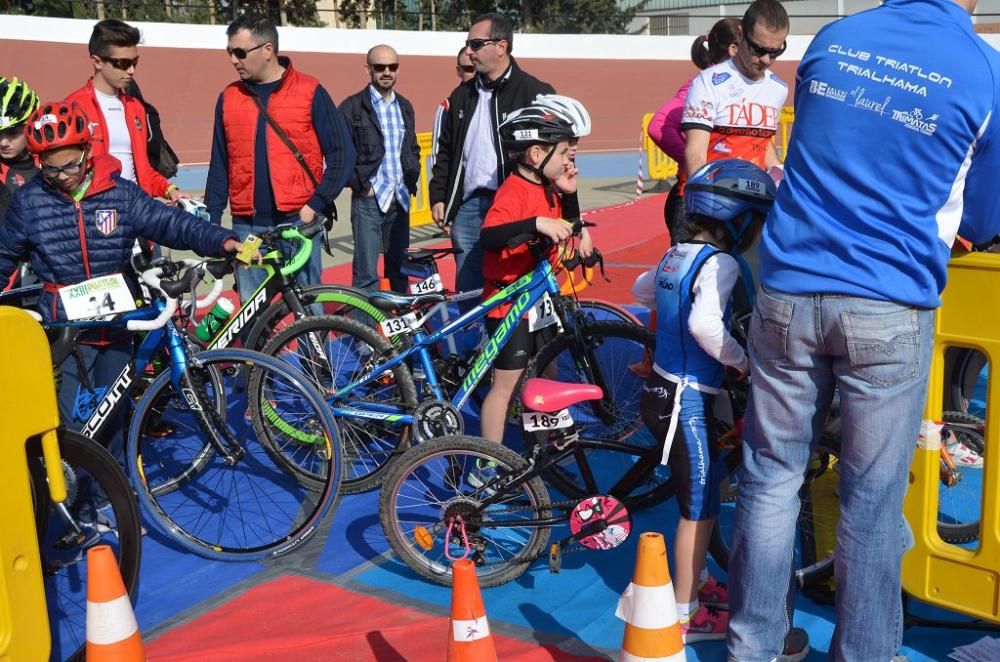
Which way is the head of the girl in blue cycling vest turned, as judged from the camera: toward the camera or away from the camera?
away from the camera

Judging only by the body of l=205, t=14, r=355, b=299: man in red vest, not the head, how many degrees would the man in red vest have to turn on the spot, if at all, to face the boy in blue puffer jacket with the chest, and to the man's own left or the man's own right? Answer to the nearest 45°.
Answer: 0° — they already face them

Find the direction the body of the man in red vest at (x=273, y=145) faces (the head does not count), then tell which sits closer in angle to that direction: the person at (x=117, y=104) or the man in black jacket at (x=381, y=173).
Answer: the person

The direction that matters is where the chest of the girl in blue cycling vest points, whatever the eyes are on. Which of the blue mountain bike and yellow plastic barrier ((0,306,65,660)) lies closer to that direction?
the blue mountain bike

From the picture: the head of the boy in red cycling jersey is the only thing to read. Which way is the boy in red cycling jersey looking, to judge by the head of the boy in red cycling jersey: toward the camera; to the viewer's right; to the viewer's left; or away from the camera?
to the viewer's right

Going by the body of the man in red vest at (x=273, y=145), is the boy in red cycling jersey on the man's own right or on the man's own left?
on the man's own left

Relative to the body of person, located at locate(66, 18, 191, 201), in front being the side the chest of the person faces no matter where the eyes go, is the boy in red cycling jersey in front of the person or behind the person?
in front

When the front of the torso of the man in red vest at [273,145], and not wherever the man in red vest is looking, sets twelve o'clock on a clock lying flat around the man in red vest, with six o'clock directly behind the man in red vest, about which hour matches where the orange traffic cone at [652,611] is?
The orange traffic cone is roughly at 10 o'clock from the man in red vest.

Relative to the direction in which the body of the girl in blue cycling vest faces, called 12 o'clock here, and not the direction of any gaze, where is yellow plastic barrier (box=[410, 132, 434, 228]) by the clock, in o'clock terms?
The yellow plastic barrier is roughly at 10 o'clock from the girl in blue cycling vest.

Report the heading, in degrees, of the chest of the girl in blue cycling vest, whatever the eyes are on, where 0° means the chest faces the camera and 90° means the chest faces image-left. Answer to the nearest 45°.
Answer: approximately 225°

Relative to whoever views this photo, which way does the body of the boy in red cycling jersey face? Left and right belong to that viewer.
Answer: facing to the right of the viewer
